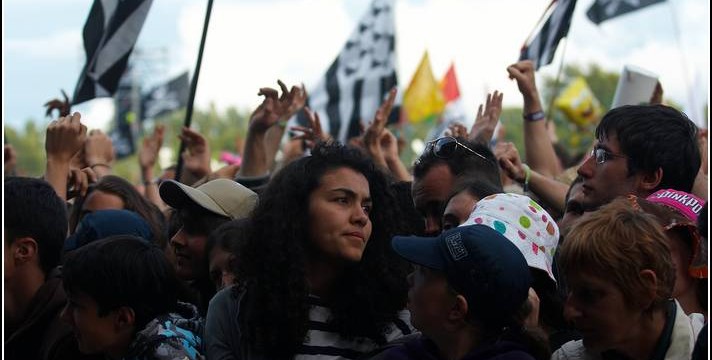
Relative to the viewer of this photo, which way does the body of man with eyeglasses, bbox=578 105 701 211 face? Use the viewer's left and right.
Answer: facing to the left of the viewer

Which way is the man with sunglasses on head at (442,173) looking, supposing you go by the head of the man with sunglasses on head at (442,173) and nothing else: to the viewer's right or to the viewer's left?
to the viewer's left

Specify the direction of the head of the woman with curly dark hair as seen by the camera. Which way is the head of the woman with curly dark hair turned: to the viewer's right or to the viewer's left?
to the viewer's right

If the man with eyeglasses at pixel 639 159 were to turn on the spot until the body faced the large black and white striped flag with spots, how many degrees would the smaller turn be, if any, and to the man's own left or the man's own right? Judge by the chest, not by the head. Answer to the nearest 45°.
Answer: approximately 45° to the man's own right

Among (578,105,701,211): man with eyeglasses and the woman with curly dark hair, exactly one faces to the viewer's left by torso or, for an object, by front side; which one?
the man with eyeglasses

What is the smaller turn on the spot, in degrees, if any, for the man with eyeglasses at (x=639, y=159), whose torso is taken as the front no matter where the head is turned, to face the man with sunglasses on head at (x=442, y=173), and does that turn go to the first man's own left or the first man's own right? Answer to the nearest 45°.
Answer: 0° — they already face them

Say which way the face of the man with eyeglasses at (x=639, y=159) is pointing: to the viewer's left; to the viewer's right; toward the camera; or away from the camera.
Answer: to the viewer's left

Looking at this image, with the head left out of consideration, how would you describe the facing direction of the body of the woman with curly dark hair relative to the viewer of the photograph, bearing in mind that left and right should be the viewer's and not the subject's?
facing the viewer and to the right of the viewer

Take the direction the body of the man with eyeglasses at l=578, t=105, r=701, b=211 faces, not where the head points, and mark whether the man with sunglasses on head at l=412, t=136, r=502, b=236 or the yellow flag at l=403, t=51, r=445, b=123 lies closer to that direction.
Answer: the man with sunglasses on head
